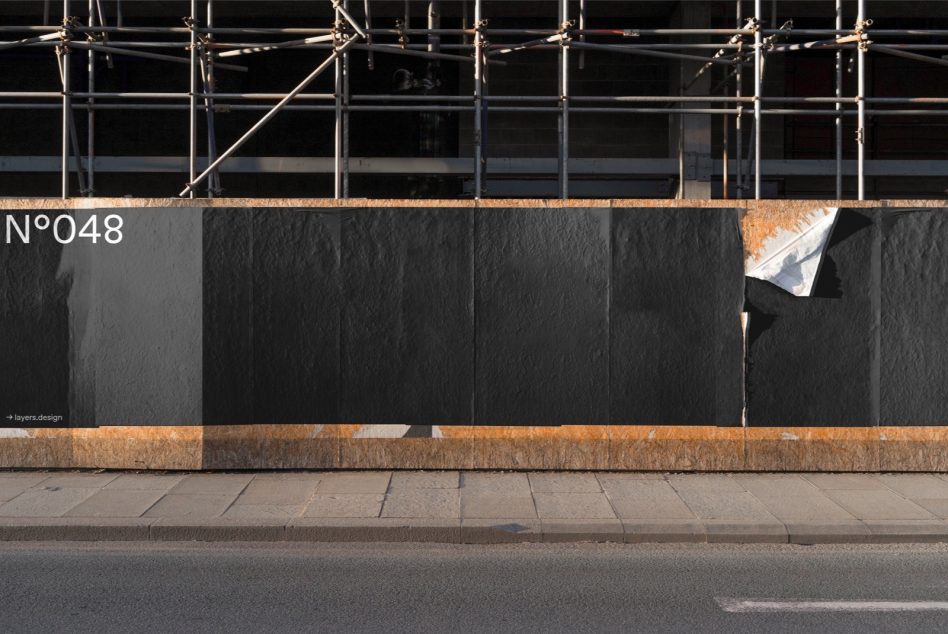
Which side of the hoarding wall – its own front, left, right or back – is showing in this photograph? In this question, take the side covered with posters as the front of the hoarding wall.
front
